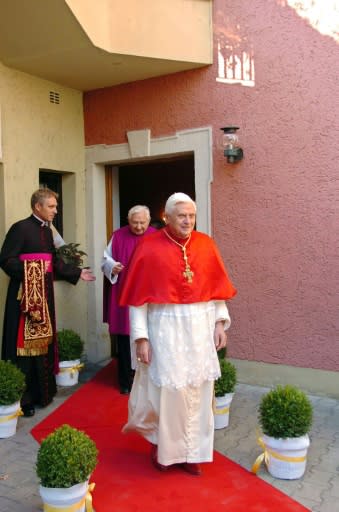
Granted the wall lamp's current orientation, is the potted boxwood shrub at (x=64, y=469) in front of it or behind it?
in front

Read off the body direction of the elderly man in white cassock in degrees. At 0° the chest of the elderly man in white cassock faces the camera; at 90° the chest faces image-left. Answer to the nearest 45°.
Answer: approximately 315°

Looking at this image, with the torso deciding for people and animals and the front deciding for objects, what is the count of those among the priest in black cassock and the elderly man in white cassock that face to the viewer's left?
0

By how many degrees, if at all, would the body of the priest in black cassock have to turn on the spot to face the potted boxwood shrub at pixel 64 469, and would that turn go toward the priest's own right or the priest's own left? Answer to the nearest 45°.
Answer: approximately 45° to the priest's own right

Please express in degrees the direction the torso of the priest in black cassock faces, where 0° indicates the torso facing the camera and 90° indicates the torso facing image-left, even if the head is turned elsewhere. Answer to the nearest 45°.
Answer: approximately 315°

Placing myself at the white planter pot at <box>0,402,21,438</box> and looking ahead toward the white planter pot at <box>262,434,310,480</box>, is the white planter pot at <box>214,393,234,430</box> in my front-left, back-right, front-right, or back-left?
front-left

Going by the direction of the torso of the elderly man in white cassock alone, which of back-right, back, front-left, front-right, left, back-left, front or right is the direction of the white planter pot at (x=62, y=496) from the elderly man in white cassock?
right

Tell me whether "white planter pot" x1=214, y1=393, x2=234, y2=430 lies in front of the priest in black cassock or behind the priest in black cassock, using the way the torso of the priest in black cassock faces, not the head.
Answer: in front

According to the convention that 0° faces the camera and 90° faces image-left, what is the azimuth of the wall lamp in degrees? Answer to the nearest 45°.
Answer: approximately 45°

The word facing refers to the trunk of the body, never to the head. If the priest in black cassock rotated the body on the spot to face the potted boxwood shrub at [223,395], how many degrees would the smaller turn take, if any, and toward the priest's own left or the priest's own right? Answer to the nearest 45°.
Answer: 0° — they already face it

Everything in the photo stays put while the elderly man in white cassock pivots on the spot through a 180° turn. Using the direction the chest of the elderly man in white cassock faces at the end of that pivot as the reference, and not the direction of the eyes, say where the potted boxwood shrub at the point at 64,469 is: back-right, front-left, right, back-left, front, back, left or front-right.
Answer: left

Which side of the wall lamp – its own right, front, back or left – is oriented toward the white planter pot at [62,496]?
front
